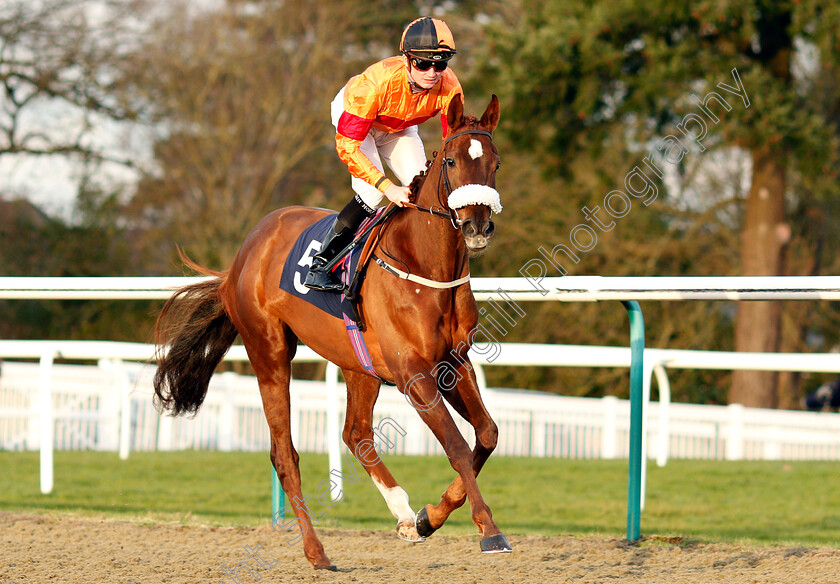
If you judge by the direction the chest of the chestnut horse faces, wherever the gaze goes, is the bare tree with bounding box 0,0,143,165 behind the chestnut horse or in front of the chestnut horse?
behind

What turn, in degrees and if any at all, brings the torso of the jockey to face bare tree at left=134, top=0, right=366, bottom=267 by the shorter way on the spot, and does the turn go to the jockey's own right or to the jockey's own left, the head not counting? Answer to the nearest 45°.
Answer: approximately 135° to the jockey's own left

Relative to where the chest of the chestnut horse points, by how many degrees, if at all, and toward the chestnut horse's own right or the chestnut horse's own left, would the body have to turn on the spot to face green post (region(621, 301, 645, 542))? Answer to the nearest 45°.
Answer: approximately 90° to the chestnut horse's own left

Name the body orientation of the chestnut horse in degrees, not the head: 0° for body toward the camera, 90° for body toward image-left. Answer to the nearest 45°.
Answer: approximately 315°

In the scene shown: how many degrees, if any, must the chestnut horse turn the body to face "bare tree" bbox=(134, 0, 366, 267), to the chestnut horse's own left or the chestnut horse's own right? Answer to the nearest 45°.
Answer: approximately 135° to the chestnut horse's own left

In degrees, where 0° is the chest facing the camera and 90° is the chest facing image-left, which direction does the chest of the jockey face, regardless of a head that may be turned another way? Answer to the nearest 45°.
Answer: approximately 315°
